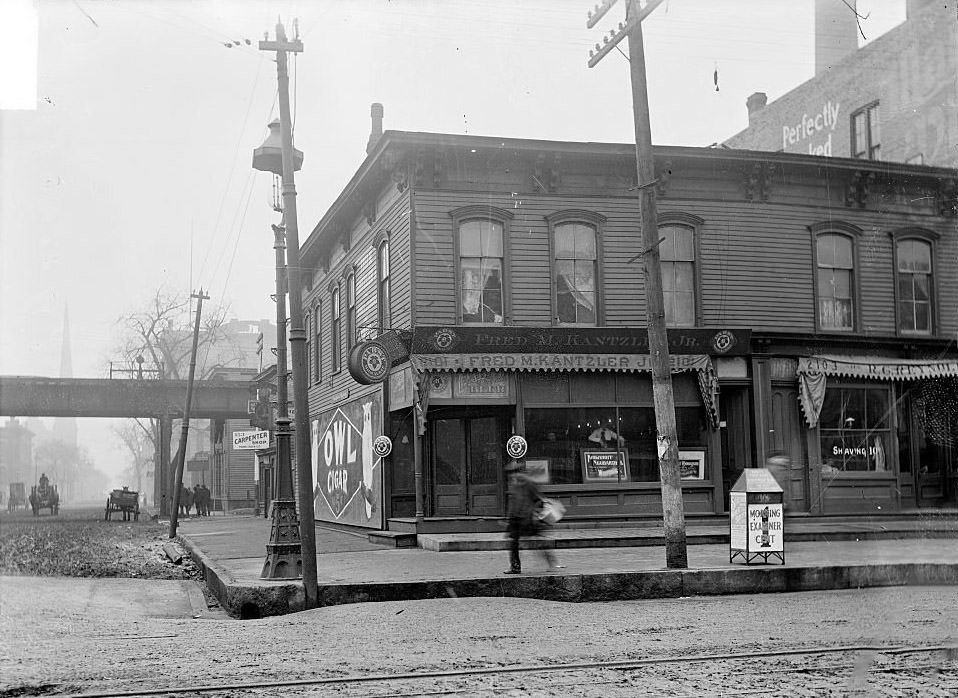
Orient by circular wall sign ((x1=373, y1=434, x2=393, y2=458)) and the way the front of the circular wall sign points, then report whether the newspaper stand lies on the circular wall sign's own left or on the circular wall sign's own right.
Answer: on the circular wall sign's own left

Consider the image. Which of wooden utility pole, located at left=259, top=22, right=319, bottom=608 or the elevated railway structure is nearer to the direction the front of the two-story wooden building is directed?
the wooden utility pole

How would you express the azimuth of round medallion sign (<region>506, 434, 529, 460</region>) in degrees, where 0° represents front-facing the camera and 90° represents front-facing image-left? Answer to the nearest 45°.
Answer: approximately 0°

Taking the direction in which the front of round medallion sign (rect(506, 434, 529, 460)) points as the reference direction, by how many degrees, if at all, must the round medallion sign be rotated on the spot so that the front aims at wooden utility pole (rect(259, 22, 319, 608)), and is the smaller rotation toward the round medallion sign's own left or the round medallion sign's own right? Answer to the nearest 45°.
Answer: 0° — it already faces it

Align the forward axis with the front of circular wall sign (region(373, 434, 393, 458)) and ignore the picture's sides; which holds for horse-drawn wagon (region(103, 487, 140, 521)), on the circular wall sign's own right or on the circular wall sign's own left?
on the circular wall sign's own right

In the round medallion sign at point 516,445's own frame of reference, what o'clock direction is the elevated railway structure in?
The elevated railway structure is roughly at 5 o'clock from the round medallion sign.

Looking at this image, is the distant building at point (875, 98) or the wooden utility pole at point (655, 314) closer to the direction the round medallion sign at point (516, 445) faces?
the wooden utility pole

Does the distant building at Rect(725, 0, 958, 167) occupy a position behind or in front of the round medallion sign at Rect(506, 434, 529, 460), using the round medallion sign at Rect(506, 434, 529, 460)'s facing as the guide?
behind
